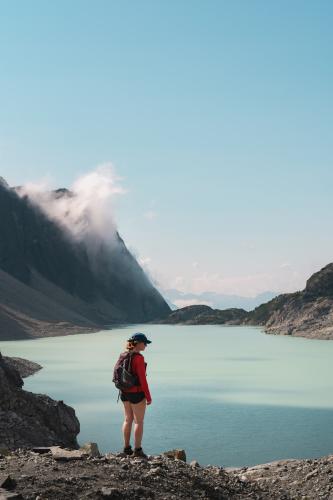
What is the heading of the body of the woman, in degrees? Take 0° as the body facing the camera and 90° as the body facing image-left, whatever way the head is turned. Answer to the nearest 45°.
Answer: approximately 270°

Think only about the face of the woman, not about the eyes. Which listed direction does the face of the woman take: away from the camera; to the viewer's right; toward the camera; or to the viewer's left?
to the viewer's right
